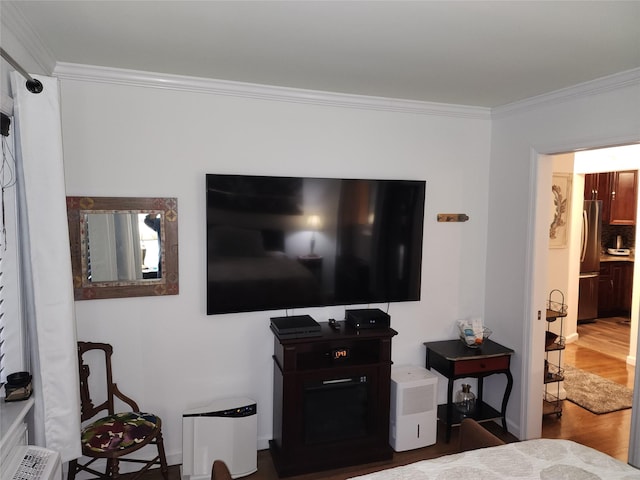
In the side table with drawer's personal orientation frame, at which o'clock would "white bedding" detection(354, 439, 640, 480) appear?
The white bedding is roughly at 1 o'clock from the side table with drawer.

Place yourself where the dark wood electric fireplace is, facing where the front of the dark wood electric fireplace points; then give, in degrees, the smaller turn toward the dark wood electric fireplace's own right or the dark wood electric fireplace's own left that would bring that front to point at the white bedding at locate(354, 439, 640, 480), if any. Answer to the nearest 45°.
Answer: approximately 45° to the dark wood electric fireplace's own left

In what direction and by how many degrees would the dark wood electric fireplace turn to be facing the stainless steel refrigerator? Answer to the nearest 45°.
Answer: approximately 135° to its left

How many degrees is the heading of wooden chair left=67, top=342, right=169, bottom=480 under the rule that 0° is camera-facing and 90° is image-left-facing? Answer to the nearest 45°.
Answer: approximately 315°

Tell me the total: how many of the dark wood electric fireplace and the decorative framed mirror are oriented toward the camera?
2

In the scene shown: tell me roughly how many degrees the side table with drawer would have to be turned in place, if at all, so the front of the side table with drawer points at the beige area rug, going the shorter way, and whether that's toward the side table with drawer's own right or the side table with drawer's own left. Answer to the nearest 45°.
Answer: approximately 90° to the side table with drawer's own left

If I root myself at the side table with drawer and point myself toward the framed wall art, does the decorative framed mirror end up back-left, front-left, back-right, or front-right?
back-left

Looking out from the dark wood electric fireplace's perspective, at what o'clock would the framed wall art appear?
The framed wall art is roughly at 8 o'clock from the dark wood electric fireplace.

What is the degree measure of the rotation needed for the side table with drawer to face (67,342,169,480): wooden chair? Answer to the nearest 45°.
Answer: approximately 90° to its right

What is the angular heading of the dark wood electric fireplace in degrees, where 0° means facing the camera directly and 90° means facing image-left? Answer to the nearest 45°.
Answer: approximately 0°
